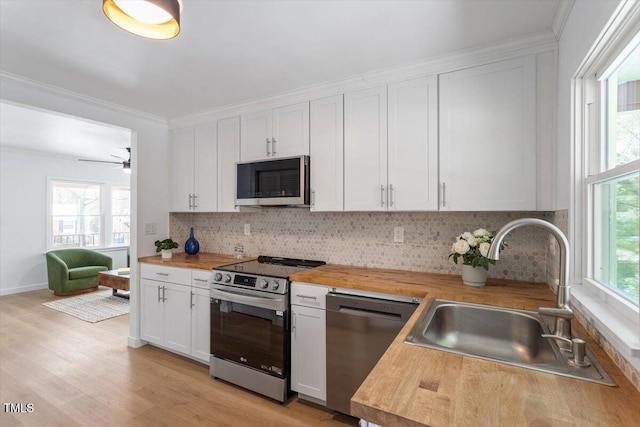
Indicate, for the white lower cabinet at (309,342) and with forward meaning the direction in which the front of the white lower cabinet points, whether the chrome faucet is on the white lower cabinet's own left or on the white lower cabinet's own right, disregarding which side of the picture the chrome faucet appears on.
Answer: on the white lower cabinet's own left

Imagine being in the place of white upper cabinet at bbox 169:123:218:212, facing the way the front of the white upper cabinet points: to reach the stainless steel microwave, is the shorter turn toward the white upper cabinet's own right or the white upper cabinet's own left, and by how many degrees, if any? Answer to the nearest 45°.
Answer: approximately 90° to the white upper cabinet's own left

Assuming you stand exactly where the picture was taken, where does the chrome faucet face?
facing to the left of the viewer

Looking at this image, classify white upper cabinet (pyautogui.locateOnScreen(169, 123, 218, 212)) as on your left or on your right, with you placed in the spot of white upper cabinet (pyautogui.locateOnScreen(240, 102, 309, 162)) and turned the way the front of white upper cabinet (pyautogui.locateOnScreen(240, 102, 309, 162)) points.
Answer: on your right

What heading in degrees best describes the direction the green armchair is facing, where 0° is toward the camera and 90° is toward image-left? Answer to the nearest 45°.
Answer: approximately 315°

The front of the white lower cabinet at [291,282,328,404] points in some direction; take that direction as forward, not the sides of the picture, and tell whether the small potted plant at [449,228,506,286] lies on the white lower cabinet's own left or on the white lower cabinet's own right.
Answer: on the white lower cabinet's own left

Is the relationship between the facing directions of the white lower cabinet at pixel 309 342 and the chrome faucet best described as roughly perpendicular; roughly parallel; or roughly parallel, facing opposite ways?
roughly perpendicular

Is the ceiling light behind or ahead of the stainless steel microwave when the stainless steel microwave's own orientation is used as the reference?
ahead

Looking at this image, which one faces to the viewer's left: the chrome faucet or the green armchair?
the chrome faucet

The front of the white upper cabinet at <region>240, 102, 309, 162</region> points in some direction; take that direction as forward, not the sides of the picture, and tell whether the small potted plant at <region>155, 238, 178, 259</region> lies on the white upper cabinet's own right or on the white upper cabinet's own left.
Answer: on the white upper cabinet's own right

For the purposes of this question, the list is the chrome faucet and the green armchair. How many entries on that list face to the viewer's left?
1
